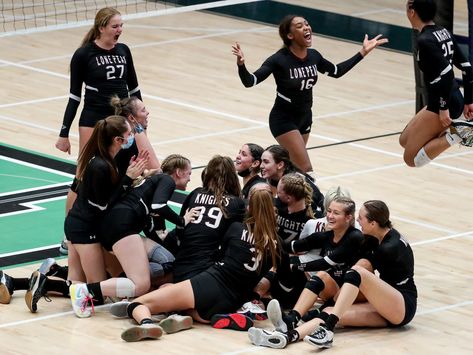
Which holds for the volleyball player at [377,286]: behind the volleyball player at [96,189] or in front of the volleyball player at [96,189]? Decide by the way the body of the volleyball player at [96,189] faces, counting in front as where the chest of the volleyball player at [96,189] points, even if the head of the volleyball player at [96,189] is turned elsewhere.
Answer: in front

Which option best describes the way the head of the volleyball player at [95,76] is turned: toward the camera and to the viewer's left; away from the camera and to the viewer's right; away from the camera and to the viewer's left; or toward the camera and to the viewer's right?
toward the camera and to the viewer's right

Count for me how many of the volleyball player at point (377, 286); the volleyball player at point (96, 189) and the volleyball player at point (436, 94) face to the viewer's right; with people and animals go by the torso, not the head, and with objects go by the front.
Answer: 1

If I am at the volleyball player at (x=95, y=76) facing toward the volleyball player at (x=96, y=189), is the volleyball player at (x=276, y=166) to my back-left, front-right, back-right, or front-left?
front-left

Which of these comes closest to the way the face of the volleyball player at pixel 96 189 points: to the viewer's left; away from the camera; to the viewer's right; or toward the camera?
to the viewer's right

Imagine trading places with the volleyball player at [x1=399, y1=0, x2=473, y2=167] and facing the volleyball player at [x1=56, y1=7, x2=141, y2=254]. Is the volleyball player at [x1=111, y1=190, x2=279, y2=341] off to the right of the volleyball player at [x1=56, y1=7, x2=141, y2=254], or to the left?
left

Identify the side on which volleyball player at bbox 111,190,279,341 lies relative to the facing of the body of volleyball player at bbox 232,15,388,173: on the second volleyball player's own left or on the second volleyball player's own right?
on the second volleyball player's own right

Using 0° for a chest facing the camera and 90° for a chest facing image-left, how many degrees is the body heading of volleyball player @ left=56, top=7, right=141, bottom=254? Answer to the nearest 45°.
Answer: approximately 315°

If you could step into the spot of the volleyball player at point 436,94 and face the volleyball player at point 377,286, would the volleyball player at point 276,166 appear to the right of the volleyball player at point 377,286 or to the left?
right

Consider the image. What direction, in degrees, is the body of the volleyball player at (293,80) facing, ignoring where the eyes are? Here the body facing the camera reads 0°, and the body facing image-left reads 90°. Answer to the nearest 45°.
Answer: approximately 315°

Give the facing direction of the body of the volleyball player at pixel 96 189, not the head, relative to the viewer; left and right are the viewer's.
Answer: facing to the right of the viewer

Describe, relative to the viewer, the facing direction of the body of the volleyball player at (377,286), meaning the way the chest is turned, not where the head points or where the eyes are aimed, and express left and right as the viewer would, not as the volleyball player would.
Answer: facing to the left of the viewer
